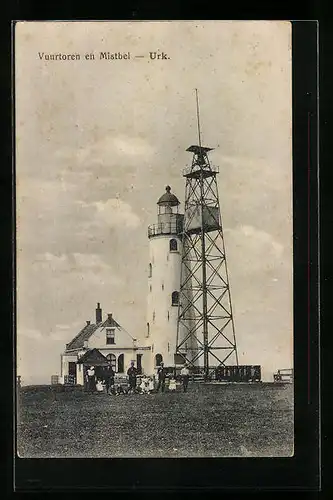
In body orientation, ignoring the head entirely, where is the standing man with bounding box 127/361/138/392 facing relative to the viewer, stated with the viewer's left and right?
facing the viewer

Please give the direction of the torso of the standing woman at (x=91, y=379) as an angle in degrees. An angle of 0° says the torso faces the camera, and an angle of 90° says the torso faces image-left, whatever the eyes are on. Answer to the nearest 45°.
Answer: approximately 0°

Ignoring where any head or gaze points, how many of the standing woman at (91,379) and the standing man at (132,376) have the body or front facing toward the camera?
2
